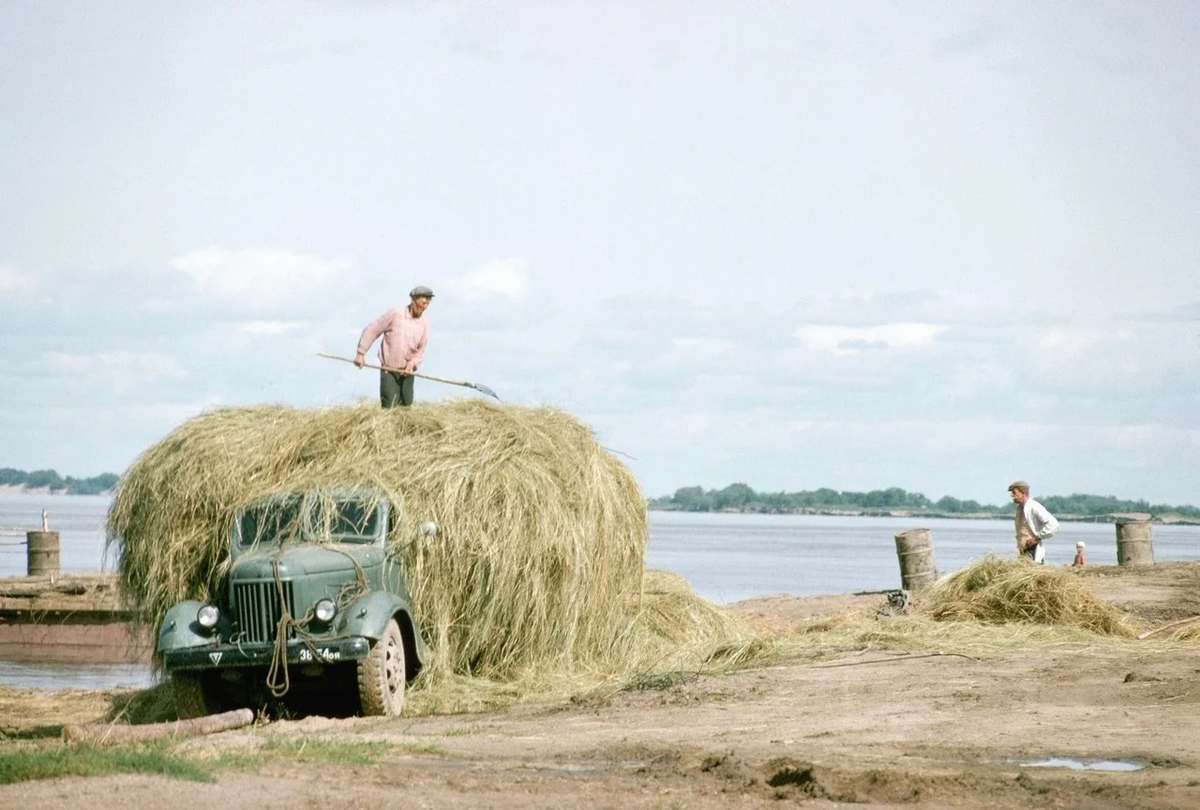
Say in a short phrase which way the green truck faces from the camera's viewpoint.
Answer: facing the viewer and to the left of the viewer

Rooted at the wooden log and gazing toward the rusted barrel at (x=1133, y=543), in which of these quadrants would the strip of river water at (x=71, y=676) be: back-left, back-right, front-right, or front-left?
front-left

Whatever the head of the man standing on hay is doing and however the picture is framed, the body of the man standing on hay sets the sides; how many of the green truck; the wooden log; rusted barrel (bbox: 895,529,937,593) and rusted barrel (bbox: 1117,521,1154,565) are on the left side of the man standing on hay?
2

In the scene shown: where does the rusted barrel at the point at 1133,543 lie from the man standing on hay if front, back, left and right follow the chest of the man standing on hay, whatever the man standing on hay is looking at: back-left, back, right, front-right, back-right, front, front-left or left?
left

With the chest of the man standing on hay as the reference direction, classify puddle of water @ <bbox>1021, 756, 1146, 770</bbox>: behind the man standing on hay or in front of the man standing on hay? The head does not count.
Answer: in front

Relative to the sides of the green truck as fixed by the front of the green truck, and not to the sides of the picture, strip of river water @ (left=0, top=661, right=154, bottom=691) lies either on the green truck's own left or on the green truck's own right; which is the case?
on the green truck's own right

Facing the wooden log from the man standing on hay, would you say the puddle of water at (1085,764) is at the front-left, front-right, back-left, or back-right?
front-left

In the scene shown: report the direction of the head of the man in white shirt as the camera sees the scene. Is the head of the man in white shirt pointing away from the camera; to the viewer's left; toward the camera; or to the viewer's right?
to the viewer's left

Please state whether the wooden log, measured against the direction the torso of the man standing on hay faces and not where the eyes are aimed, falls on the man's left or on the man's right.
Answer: on the man's right

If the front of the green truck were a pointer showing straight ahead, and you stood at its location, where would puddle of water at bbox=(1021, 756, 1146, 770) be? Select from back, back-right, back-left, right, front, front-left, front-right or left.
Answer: left

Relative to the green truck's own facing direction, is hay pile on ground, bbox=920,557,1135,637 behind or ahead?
behind

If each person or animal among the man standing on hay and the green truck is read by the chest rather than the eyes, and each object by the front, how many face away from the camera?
0
